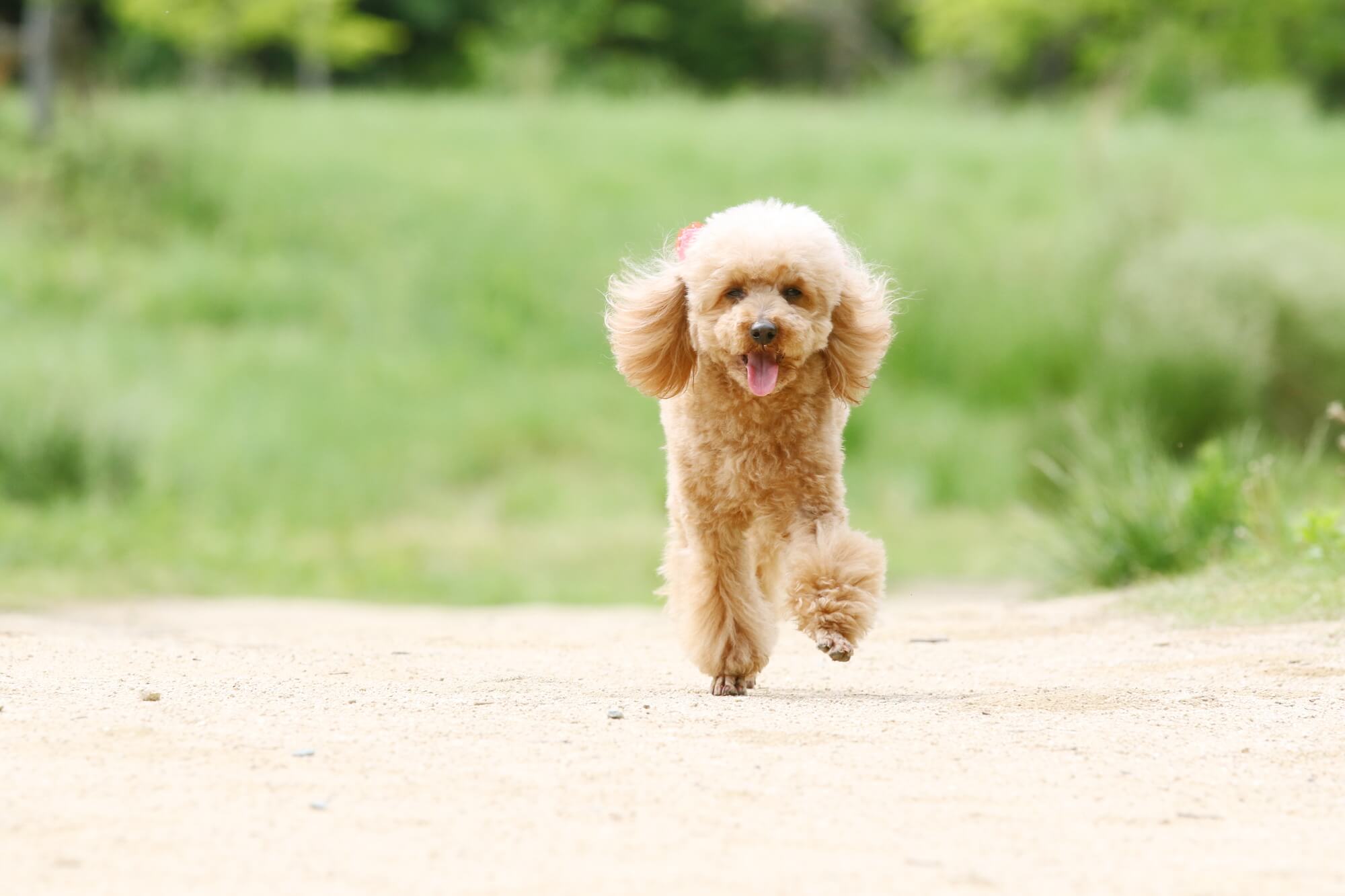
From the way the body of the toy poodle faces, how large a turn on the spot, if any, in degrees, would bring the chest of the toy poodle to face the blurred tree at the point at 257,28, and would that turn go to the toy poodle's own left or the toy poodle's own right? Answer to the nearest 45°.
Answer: approximately 180°

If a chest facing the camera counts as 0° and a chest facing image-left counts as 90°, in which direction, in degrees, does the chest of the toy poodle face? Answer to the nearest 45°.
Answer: approximately 0°
